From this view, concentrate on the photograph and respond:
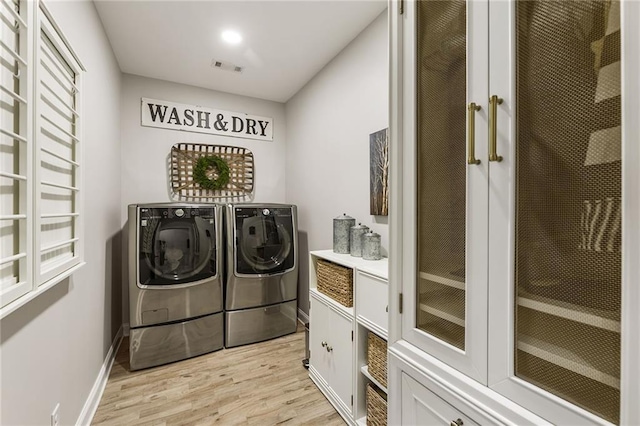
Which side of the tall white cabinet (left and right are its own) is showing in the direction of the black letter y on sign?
right

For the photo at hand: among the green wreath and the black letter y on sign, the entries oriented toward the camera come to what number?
2

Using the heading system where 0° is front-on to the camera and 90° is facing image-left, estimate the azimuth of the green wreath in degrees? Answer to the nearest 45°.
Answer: approximately 0°

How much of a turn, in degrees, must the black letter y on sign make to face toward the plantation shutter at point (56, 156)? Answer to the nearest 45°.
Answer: approximately 45° to its right

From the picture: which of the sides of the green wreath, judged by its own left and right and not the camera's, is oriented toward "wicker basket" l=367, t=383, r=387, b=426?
front

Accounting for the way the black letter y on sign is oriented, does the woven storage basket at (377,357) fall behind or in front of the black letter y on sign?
in front

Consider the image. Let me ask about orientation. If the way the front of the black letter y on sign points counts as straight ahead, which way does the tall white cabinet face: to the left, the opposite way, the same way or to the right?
to the right

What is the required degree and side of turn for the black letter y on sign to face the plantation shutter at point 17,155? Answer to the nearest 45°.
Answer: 0° — it already faces it

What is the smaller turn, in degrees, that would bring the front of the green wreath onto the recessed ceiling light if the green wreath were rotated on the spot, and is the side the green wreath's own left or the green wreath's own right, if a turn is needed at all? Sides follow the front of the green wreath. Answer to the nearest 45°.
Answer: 0° — it already faces it

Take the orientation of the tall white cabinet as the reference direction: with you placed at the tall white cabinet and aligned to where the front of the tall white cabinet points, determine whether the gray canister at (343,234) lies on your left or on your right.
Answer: on your right
